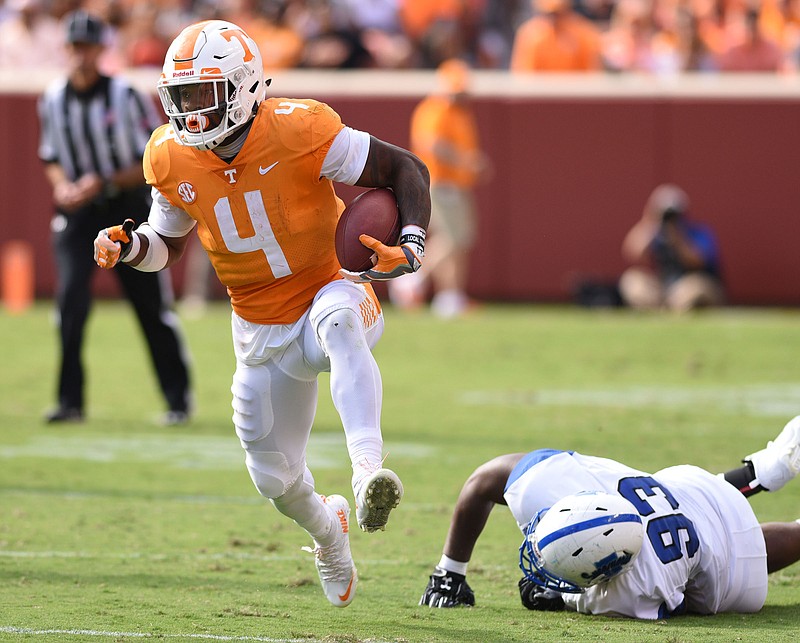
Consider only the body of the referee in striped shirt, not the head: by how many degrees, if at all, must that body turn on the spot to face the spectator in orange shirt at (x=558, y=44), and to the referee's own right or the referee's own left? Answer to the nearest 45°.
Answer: approximately 135° to the referee's own left

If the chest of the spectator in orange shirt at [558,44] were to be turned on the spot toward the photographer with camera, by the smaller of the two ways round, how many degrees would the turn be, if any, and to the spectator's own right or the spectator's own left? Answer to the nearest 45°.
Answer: approximately 45° to the spectator's own left

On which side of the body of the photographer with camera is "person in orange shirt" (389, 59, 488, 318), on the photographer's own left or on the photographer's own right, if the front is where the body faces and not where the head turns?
on the photographer's own right

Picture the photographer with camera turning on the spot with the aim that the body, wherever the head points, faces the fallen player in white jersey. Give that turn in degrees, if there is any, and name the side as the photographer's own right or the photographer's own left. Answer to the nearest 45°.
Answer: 0° — they already face them

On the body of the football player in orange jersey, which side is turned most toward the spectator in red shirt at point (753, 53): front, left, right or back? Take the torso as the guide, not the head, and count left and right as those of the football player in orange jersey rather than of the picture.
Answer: back

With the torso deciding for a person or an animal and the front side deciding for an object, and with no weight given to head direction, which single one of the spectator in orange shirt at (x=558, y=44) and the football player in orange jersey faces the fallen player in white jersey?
the spectator in orange shirt

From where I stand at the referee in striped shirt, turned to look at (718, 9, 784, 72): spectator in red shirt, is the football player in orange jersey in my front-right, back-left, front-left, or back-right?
back-right

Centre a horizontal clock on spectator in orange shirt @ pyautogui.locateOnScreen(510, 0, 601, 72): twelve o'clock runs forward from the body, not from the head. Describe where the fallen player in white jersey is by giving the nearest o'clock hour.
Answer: The fallen player in white jersey is roughly at 12 o'clock from the spectator in orange shirt.

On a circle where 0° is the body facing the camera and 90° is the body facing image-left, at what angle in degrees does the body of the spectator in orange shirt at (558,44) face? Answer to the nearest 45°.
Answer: approximately 0°
